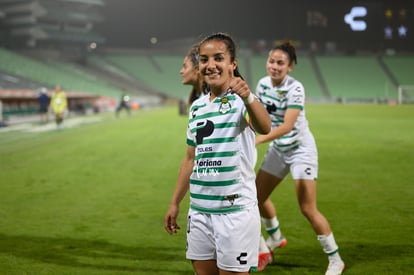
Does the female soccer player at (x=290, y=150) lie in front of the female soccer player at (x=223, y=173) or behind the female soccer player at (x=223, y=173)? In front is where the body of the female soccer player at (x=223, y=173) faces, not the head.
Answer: behind

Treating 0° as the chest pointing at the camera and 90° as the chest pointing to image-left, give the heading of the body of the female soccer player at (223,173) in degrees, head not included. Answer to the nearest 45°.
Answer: approximately 45°

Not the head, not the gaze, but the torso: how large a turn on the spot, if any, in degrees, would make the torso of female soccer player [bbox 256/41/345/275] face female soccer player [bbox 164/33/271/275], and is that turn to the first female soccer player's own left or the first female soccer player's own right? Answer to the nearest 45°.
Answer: approximately 45° to the first female soccer player's own left

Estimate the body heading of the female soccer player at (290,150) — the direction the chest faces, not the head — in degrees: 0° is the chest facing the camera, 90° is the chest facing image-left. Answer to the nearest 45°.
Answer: approximately 45°
